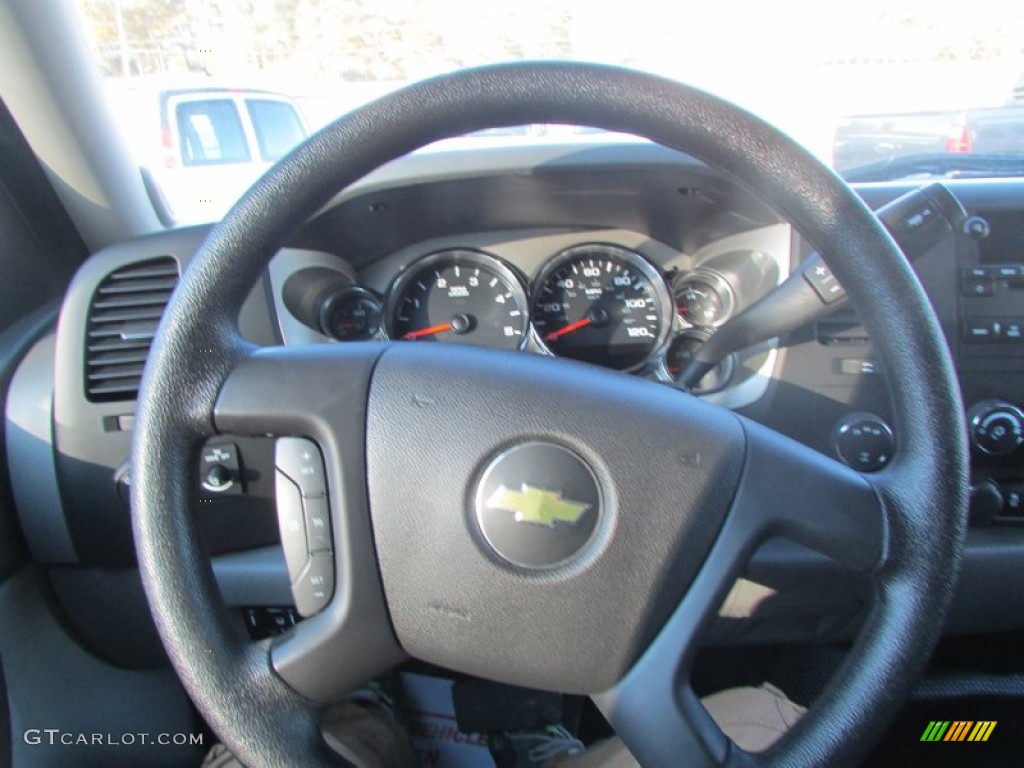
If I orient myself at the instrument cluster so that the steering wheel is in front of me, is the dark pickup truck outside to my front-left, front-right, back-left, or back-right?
back-left

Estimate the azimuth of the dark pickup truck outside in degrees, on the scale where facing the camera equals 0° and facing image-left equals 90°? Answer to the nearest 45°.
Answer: approximately 225°

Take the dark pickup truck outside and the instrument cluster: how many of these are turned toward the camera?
1

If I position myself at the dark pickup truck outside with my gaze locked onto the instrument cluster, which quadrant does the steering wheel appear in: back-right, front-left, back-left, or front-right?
front-left

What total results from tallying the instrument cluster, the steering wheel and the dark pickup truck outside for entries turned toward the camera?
2

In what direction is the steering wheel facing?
toward the camera

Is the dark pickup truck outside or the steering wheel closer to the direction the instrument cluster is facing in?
the steering wheel

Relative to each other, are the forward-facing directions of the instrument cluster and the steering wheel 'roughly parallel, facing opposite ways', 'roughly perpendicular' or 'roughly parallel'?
roughly parallel

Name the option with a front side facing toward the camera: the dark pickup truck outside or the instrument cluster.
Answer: the instrument cluster

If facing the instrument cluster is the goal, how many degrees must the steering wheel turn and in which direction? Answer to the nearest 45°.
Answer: approximately 180°

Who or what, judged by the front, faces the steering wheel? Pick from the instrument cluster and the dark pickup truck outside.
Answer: the instrument cluster

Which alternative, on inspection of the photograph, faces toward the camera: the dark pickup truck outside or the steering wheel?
the steering wheel

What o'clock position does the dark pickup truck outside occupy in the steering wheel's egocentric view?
The dark pickup truck outside is roughly at 7 o'clock from the steering wheel.

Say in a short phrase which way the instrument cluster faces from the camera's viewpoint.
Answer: facing the viewer
